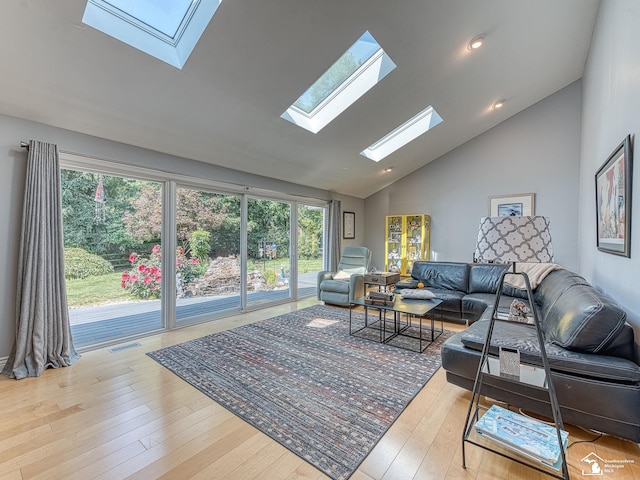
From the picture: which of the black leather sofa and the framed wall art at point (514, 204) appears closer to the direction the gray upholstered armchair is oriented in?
the black leather sofa

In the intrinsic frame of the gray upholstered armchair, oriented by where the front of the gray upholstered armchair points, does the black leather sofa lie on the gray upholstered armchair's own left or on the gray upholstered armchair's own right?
on the gray upholstered armchair's own left

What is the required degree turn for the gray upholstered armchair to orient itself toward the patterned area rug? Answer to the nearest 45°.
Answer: approximately 45° to its left

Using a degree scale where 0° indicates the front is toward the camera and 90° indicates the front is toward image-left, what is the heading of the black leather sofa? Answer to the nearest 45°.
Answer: approximately 45°

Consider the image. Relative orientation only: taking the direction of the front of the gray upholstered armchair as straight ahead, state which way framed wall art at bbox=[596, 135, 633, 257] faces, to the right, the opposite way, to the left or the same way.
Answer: to the right

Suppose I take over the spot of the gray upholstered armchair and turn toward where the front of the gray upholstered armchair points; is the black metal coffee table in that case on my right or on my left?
on my left

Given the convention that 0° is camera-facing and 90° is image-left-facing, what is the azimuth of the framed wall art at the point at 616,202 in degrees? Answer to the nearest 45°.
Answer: approximately 90°

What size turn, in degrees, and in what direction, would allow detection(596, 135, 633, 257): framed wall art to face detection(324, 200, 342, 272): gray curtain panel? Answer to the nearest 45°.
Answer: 0° — it already faces it

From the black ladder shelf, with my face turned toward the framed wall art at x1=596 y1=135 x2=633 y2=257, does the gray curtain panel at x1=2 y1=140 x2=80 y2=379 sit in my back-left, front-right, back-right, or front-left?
back-left
